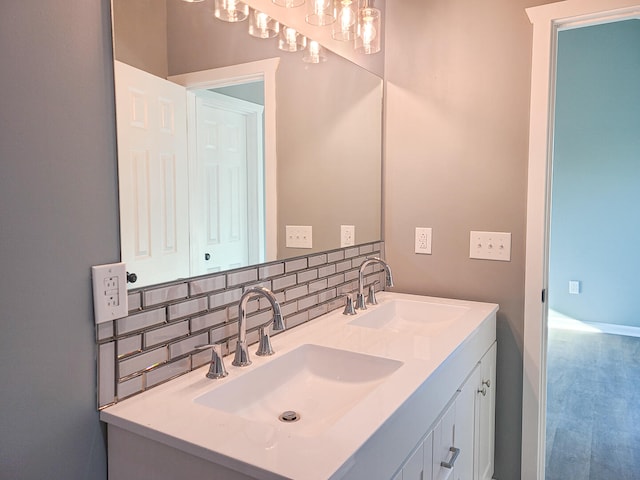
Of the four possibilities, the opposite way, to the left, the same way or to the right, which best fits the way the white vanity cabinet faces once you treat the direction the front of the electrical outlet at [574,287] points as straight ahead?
to the left

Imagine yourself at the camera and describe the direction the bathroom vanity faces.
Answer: facing the viewer and to the right of the viewer

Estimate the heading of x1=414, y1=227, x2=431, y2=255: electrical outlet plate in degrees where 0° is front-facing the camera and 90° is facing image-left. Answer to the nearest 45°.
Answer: approximately 0°

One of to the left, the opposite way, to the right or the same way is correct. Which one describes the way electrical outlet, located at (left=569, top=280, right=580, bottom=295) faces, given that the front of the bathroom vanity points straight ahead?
to the right

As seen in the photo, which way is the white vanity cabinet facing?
to the viewer's right

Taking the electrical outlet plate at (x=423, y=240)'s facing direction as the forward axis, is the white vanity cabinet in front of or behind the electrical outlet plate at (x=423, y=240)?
in front

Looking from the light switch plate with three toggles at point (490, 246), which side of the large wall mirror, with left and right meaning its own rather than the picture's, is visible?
left
